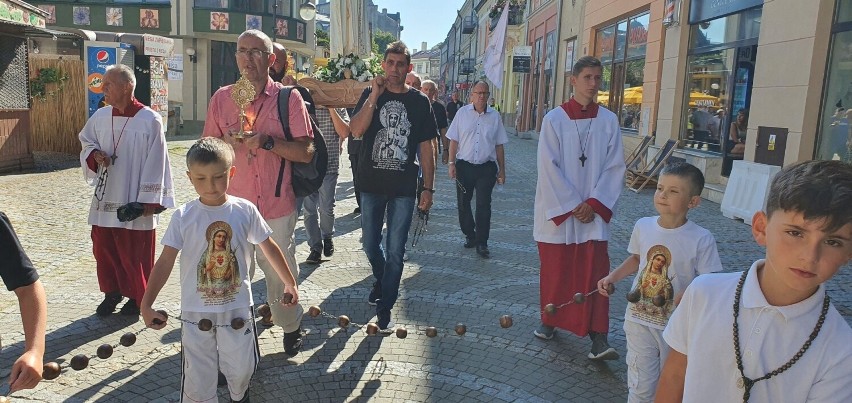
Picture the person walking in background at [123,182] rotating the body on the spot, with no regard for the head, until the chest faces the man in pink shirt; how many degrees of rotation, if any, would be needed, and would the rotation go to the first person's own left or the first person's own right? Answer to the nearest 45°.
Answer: approximately 90° to the first person's own left

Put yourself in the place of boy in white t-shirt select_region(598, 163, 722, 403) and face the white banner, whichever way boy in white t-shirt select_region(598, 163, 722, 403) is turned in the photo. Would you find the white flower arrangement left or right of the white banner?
left

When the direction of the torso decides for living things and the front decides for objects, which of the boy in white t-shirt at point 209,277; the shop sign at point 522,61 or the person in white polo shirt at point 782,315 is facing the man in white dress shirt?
the shop sign

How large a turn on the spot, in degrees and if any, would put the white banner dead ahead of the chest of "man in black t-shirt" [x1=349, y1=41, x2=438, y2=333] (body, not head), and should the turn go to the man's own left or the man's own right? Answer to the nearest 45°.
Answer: approximately 180°

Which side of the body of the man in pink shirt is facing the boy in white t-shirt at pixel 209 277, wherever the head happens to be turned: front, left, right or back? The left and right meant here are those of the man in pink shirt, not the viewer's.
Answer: front

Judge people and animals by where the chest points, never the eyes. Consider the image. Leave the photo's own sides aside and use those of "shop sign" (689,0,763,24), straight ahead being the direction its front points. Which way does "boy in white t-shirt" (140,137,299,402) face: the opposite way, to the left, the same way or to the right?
to the left

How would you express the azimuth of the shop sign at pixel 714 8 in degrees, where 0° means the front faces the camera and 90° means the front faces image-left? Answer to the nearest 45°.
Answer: approximately 45°

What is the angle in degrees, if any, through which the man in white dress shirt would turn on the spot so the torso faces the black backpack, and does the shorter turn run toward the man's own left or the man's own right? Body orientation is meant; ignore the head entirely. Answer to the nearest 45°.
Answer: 0° — they already face it

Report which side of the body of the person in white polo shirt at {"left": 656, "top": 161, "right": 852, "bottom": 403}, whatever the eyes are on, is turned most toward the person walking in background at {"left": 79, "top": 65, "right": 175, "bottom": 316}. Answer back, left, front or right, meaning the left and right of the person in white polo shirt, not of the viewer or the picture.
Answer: right

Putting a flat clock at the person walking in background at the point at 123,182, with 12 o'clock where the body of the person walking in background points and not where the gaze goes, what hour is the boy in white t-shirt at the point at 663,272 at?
The boy in white t-shirt is roughly at 9 o'clock from the person walking in background.
